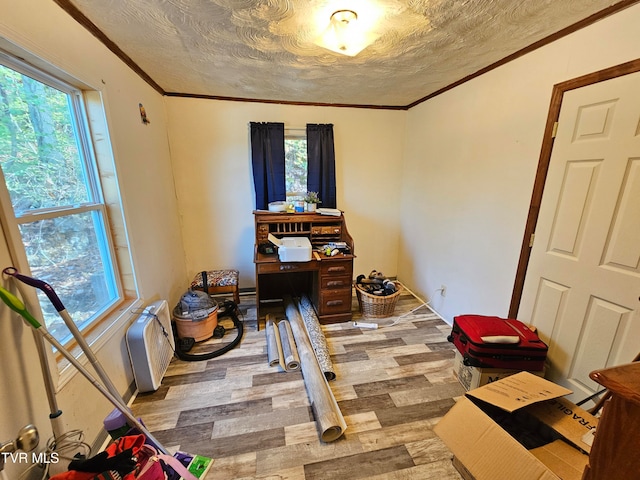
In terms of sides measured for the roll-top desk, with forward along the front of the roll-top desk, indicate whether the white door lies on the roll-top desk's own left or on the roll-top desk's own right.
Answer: on the roll-top desk's own left

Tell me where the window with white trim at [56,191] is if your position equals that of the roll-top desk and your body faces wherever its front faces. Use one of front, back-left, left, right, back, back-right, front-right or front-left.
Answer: front-right

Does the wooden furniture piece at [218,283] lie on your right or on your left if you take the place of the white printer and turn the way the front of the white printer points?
on your right

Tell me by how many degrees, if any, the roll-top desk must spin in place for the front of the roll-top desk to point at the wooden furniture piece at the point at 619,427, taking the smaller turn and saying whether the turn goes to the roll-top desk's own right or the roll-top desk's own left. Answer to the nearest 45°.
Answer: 0° — it already faces it

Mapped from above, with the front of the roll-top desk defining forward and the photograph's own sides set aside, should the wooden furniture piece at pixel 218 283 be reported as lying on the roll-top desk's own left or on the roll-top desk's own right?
on the roll-top desk's own right

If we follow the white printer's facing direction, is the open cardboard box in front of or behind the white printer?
in front

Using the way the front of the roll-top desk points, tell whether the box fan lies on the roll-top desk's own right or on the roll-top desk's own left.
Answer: on the roll-top desk's own right

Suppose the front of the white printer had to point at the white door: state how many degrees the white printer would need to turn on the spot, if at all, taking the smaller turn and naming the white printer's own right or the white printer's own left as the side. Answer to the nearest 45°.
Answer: approximately 45° to the white printer's own left

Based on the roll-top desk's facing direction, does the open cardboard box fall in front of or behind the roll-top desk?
in front

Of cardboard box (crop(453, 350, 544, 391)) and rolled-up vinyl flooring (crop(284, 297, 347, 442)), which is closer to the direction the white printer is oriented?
the rolled-up vinyl flooring
